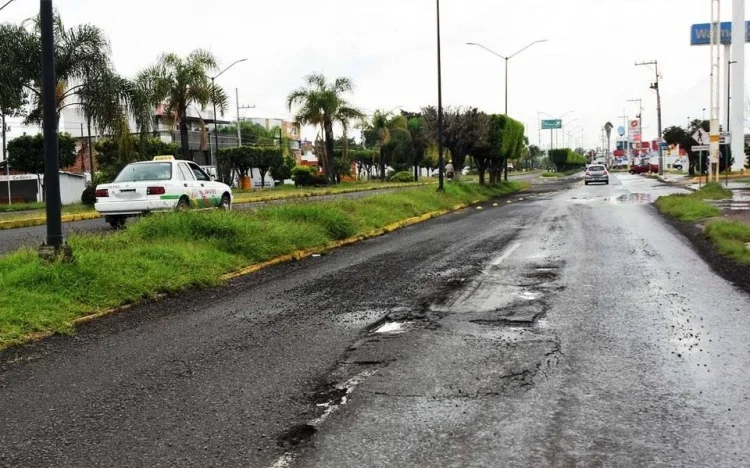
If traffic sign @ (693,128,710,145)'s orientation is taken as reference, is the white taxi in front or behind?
in front

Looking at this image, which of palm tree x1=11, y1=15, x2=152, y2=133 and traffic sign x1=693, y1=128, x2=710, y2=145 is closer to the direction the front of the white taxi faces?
the traffic sign

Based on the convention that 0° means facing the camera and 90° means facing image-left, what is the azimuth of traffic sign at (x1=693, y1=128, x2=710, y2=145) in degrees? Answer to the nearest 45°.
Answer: approximately 0°

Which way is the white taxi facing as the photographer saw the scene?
facing away from the viewer and to the right of the viewer

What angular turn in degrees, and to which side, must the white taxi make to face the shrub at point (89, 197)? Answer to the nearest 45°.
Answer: approximately 45° to its left

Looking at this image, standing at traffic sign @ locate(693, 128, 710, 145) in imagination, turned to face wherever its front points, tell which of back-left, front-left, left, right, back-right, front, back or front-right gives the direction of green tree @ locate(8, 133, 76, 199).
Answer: right

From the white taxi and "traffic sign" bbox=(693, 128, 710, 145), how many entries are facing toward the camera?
1

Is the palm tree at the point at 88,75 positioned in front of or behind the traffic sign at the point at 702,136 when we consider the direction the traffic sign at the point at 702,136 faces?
in front

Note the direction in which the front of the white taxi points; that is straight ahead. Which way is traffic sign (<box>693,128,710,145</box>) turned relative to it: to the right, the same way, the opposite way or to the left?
the opposite way

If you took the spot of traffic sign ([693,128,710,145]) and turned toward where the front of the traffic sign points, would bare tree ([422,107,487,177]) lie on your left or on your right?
on your right

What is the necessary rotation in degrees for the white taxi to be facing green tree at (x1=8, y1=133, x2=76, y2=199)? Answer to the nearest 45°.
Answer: approximately 45° to its left

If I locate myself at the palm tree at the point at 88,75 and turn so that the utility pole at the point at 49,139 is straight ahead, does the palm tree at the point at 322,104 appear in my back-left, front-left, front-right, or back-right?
back-left
